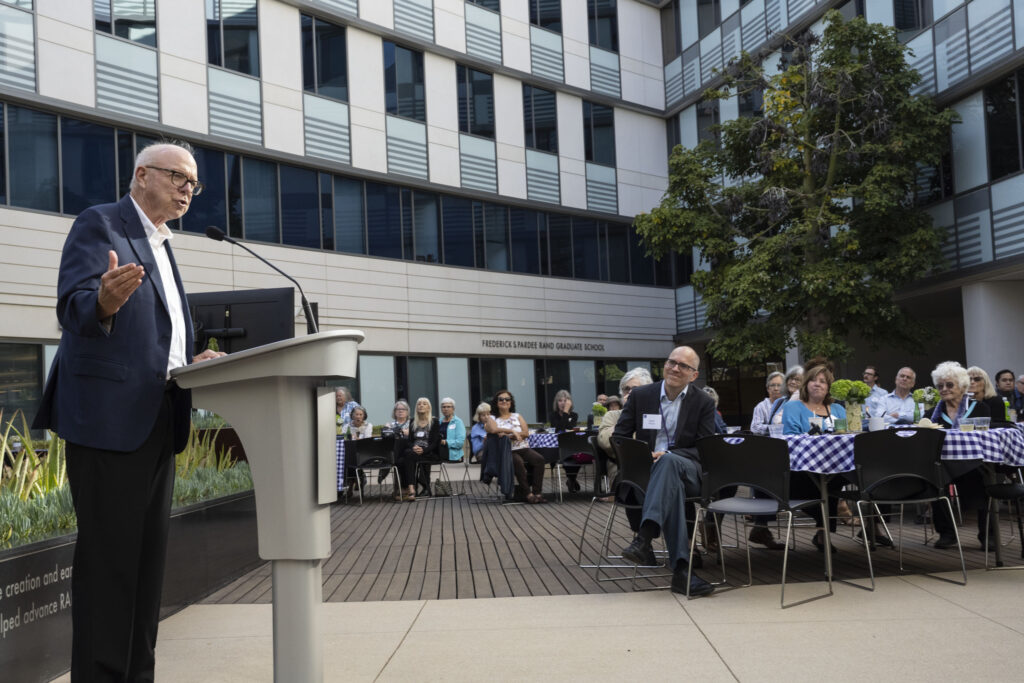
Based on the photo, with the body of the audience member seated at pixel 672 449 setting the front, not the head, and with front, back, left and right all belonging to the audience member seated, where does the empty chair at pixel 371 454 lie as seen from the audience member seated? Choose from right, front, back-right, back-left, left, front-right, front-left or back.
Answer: back-right

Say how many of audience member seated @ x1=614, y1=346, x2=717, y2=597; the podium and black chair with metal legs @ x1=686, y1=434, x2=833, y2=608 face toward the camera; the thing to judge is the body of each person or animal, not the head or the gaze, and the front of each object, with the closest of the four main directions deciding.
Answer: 1

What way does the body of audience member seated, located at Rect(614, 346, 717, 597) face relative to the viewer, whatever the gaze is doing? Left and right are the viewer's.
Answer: facing the viewer

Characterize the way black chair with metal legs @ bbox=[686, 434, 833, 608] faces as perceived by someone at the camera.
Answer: facing away from the viewer and to the right of the viewer

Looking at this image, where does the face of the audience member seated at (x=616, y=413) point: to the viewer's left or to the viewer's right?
to the viewer's left

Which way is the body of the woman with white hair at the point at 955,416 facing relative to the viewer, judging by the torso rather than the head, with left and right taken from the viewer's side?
facing the viewer and to the left of the viewer

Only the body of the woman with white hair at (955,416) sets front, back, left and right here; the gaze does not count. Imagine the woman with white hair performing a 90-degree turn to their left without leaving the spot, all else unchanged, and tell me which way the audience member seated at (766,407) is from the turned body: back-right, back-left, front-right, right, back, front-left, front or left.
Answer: back

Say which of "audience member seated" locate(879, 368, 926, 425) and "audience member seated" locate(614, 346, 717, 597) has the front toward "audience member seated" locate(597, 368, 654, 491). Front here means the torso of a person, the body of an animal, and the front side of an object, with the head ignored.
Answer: "audience member seated" locate(879, 368, 926, 425)

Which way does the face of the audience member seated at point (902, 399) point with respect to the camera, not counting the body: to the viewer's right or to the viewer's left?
to the viewer's left

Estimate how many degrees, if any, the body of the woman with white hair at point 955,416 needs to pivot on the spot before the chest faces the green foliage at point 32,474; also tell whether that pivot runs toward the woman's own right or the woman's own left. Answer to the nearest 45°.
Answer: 0° — they already face it

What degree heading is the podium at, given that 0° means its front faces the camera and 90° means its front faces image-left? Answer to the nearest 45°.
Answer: approximately 270°

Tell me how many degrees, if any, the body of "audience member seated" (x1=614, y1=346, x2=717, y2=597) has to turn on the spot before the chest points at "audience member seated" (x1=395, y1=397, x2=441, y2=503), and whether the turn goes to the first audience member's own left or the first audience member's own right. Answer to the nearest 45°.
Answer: approximately 135° to the first audience member's own right

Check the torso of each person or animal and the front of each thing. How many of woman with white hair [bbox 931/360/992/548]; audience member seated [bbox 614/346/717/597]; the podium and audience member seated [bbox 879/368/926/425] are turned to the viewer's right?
1

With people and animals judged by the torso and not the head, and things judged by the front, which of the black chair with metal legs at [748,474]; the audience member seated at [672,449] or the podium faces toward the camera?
the audience member seated

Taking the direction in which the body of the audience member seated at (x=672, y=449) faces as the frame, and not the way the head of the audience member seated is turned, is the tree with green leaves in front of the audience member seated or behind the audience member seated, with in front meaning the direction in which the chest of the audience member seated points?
behind

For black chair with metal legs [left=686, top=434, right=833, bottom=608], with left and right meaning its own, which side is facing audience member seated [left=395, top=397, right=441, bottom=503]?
left
